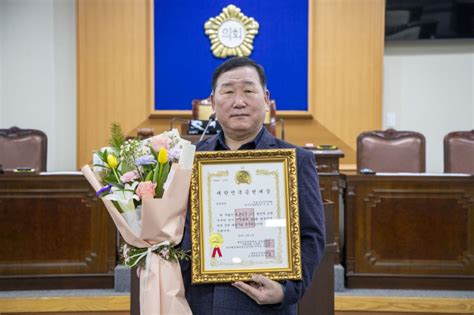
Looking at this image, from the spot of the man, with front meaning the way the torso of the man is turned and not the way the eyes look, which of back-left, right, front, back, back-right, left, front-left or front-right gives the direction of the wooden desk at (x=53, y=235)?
back-right

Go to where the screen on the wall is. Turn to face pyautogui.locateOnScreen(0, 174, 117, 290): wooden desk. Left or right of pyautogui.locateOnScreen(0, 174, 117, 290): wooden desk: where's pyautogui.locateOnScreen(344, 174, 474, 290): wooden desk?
left
